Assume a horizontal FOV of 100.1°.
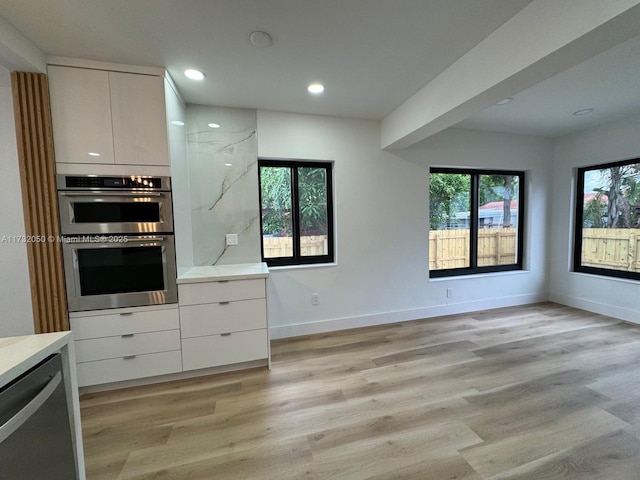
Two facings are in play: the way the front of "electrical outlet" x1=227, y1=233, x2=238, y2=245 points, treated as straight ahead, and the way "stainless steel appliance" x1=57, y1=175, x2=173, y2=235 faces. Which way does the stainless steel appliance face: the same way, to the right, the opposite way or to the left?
the same way

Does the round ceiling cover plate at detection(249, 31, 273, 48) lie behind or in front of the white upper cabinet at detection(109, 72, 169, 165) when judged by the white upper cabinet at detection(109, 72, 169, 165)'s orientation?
in front

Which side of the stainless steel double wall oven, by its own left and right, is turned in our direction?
front

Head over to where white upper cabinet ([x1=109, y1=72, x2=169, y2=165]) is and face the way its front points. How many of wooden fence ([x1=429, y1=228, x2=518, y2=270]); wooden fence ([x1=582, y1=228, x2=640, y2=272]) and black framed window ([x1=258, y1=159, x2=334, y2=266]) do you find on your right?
0

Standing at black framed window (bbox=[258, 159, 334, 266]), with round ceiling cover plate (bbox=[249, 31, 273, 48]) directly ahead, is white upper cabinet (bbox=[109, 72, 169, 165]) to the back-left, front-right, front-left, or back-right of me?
front-right

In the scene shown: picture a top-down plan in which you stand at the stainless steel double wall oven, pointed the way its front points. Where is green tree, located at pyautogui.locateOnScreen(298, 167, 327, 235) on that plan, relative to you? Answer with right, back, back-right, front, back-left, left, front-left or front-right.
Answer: left

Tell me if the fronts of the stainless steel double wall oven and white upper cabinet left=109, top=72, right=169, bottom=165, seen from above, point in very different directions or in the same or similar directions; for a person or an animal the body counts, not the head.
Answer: same or similar directions

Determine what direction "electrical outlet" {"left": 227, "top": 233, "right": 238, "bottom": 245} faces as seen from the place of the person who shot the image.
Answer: facing the viewer

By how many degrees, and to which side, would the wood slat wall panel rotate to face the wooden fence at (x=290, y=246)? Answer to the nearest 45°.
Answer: approximately 90° to its left
